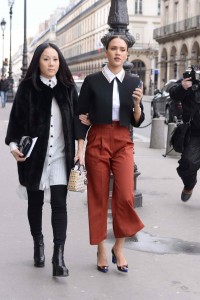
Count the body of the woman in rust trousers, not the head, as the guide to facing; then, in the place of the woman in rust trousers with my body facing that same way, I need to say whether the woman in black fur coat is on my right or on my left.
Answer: on my right

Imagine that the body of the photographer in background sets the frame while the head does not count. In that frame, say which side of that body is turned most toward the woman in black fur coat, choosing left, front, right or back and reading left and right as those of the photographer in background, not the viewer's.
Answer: front

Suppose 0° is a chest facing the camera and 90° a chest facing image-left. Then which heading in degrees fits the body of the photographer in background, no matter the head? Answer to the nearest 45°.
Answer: approximately 0°

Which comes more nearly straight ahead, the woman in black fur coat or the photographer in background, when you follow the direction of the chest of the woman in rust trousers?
the woman in black fur coat

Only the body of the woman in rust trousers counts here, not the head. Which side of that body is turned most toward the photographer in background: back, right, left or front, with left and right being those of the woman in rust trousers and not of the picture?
back

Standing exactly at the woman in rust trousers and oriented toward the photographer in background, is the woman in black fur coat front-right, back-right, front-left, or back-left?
back-left

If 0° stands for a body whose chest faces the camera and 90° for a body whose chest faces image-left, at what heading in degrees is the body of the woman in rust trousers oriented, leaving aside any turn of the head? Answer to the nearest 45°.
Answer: approximately 0°

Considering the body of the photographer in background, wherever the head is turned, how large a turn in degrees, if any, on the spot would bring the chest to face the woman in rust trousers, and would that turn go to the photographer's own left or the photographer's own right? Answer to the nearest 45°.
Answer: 0° — they already face them
